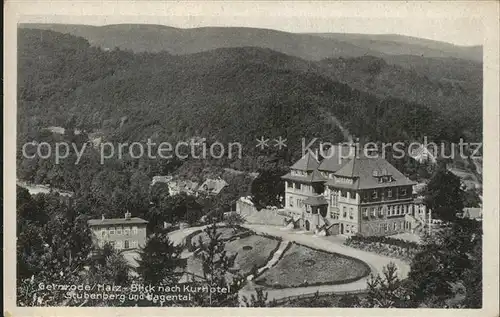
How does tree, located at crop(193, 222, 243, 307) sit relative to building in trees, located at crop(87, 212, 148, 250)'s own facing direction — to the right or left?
on its left

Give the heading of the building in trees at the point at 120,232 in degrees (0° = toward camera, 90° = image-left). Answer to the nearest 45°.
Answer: approximately 0°

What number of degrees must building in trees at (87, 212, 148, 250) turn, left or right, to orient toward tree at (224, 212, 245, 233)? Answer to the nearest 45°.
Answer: approximately 90° to its left

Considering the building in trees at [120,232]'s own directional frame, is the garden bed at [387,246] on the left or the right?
on its left
